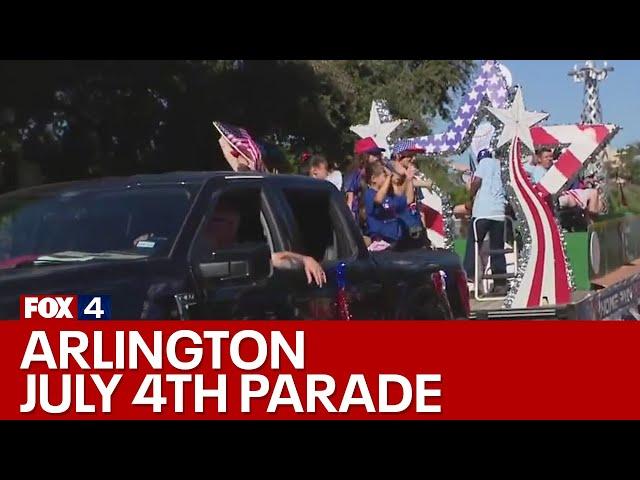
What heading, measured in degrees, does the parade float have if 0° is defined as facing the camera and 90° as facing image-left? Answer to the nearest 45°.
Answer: approximately 45°

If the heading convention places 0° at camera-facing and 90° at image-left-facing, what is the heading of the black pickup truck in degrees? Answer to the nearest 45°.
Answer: approximately 45°

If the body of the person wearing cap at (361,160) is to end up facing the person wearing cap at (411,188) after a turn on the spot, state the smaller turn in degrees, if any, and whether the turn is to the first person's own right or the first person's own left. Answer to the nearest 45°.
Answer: approximately 45° to the first person's own left

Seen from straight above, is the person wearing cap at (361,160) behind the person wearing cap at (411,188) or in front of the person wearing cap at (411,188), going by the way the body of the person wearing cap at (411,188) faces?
behind
